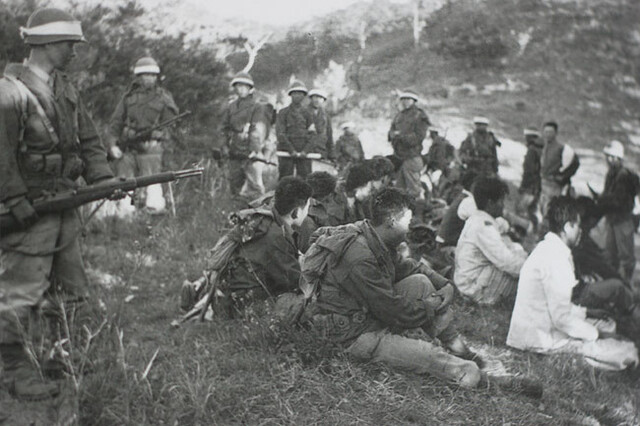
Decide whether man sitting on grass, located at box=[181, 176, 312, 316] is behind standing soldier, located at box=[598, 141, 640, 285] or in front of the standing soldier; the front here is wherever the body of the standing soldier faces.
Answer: in front

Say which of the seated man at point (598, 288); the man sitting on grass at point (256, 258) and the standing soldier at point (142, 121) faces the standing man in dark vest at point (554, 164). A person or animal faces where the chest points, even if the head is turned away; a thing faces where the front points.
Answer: the man sitting on grass

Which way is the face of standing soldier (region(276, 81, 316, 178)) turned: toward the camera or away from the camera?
toward the camera

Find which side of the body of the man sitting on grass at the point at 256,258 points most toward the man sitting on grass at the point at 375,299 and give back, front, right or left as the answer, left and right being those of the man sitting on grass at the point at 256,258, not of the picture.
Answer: right

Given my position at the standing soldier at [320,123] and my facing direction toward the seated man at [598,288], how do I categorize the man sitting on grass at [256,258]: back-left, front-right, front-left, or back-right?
front-right

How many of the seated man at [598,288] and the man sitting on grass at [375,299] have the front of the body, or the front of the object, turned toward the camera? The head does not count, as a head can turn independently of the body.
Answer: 0

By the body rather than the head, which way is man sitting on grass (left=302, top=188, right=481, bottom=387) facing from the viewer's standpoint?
to the viewer's right

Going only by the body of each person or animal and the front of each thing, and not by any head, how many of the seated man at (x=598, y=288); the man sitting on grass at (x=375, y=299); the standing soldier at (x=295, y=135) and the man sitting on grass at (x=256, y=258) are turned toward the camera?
1

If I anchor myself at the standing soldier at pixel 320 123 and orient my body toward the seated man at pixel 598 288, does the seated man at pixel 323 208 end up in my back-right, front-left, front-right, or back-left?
front-right

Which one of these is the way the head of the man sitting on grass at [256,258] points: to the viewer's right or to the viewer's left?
to the viewer's right

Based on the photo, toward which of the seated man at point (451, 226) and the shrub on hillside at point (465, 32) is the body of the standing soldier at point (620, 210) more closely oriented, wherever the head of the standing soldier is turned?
the seated man

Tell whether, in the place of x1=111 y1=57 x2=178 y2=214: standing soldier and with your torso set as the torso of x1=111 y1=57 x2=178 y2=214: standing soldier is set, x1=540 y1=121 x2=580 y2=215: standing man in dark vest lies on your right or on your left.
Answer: on your left

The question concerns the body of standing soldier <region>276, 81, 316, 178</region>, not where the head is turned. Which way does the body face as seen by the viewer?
toward the camera
